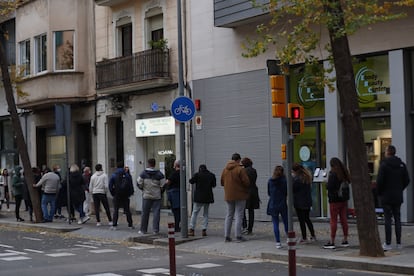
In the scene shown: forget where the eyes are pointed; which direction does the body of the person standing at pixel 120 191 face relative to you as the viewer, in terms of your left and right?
facing away from the viewer

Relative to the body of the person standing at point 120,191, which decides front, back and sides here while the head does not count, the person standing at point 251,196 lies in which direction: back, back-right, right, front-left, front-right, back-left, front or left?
back-right

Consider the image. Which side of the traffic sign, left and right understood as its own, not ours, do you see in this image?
front

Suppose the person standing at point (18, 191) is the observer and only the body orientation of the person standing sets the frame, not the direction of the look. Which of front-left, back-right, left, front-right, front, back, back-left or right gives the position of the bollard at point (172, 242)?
right

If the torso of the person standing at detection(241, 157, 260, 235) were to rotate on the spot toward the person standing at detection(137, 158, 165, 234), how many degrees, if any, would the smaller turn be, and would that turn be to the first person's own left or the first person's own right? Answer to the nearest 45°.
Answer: approximately 45° to the first person's own left

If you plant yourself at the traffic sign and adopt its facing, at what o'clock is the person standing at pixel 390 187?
The person standing is roughly at 10 o'clock from the traffic sign.

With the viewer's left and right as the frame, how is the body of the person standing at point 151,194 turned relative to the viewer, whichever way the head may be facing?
facing away from the viewer

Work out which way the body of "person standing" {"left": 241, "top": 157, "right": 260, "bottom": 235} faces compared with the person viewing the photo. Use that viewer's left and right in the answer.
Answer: facing away from the viewer and to the left of the viewer

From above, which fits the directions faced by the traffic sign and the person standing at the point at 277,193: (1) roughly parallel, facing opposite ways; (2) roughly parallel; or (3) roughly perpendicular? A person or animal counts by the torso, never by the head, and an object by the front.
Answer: roughly parallel, facing opposite ways

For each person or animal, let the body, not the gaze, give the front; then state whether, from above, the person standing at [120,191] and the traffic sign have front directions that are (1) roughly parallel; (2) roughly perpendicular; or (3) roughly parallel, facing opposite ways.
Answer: roughly parallel, facing opposite ways
